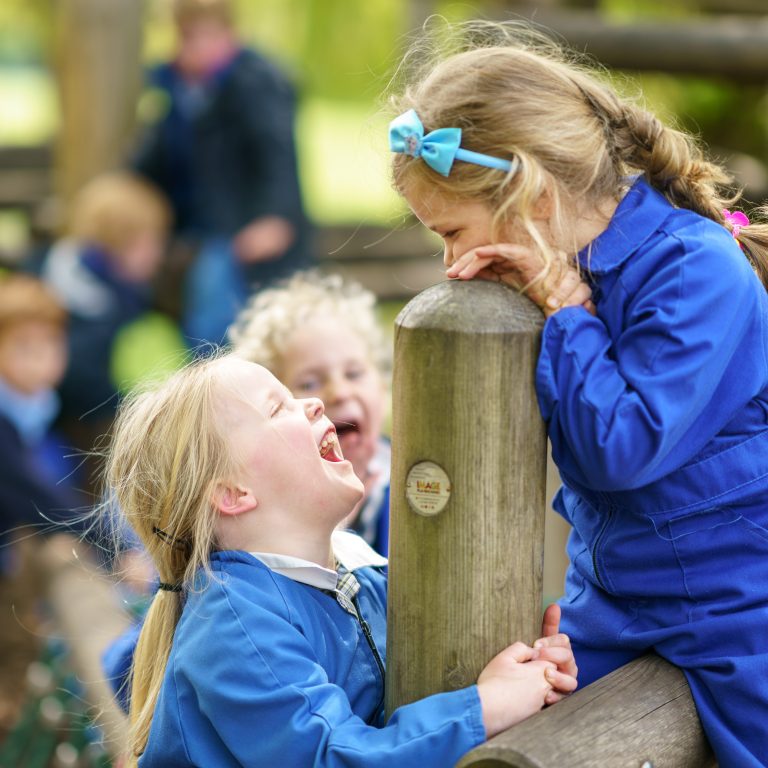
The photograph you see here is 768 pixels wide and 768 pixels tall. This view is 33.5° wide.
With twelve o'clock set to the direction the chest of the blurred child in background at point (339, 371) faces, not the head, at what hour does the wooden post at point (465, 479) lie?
The wooden post is roughly at 12 o'clock from the blurred child in background.

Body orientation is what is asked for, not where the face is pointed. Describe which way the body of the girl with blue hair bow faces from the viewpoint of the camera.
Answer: to the viewer's left

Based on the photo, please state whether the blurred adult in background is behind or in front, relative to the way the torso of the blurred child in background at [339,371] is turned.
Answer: behind

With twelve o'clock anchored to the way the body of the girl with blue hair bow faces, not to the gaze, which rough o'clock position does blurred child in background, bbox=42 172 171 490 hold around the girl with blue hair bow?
The blurred child in background is roughly at 2 o'clock from the girl with blue hair bow.

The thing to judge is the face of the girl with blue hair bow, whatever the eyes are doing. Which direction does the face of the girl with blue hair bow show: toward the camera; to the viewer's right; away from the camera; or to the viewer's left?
to the viewer's left

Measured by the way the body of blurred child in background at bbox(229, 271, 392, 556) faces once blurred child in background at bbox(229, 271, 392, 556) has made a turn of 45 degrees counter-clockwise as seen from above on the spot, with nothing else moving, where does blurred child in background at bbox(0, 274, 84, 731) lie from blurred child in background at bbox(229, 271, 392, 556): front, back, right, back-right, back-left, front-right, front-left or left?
back

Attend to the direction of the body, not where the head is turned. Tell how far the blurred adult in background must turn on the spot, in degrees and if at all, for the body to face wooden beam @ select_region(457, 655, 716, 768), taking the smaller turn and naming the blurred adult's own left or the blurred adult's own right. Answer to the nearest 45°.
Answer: approximately 45° to the blurred adult's own left

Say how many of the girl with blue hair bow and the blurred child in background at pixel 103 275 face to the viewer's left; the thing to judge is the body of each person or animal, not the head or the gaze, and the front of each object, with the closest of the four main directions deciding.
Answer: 1

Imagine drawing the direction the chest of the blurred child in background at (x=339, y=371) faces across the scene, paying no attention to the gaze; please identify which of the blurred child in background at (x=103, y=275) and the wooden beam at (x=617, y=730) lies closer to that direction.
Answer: the wooden beam
